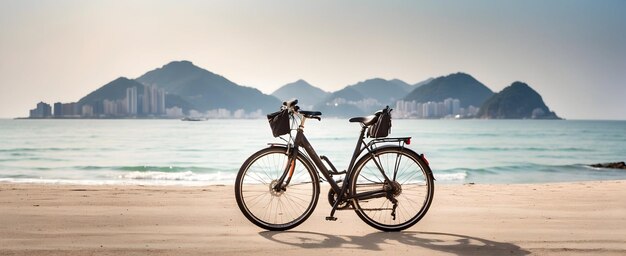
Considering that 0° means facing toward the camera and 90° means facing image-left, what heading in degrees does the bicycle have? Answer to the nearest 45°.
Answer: approximately 90°
